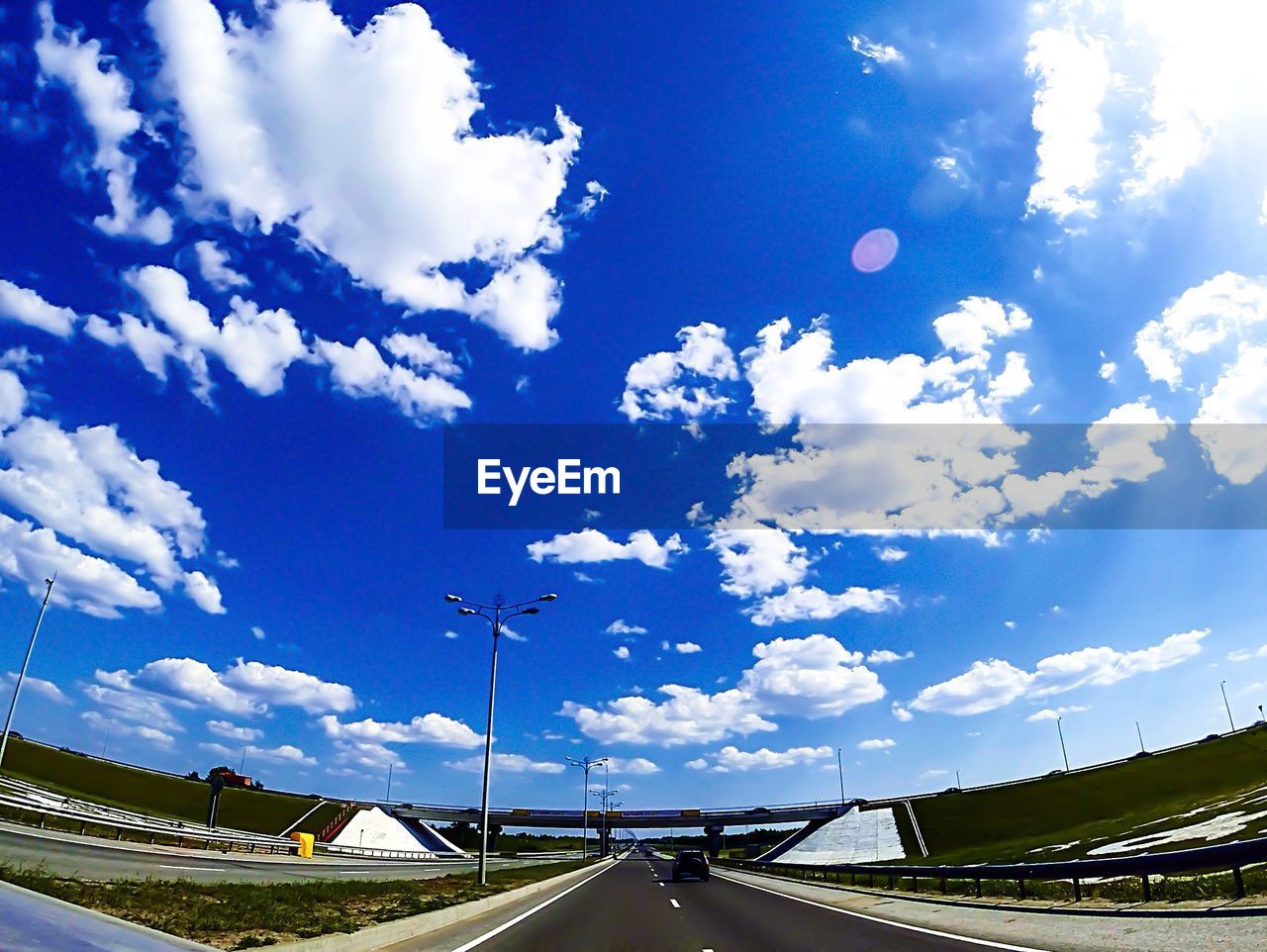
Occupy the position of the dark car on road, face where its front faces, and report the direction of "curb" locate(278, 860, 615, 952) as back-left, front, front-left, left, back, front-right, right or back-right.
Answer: back

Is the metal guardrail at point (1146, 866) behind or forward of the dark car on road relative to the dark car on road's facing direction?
behind

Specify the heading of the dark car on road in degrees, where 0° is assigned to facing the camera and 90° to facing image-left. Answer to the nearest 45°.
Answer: approximately 180°
